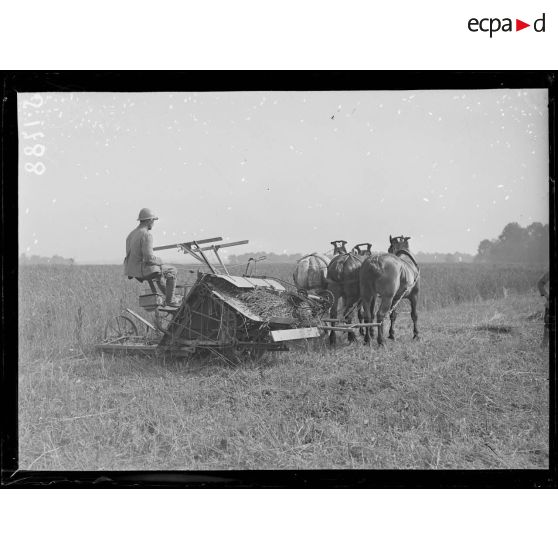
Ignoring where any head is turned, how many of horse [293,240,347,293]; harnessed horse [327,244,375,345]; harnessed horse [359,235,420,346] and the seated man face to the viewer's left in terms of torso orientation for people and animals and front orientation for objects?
0

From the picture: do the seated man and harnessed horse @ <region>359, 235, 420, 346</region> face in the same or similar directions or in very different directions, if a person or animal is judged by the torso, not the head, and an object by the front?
same or similar directions

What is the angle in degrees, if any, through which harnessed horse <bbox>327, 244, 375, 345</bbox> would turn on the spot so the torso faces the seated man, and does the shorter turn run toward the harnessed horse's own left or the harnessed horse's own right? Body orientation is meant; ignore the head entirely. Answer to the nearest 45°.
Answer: approximately 135° to the harnessed horse's own left

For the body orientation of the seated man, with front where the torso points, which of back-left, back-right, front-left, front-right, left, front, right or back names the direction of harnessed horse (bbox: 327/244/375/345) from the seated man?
front-right

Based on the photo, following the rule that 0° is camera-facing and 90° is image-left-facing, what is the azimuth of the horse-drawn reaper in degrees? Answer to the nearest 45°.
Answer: approximately 225°

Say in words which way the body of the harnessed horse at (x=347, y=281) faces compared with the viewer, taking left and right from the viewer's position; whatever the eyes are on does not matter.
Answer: facing away from the viewer and to the right of the viewer

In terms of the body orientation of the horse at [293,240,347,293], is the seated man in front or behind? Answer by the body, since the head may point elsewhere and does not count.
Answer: behind

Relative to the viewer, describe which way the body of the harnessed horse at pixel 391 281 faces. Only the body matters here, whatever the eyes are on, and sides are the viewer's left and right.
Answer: facing away from the viewer and to the right of the viewer

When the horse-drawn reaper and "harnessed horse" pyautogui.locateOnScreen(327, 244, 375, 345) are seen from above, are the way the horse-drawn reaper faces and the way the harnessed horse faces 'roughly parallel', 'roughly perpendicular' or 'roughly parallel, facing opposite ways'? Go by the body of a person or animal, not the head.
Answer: roughly parallel

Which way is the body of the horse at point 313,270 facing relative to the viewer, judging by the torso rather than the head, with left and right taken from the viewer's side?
facing away from the viewer and to the right of the viewer

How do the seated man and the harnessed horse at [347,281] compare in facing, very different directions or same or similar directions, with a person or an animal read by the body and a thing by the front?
same or similar directions

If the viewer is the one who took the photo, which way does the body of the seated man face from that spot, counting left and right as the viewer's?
facing away from the viewer and to the right of the viewer

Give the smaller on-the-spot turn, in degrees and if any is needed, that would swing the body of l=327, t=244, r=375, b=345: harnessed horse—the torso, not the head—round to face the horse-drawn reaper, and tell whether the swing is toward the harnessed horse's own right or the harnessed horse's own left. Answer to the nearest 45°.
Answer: approximately 135° to the harnessed horse's own left
